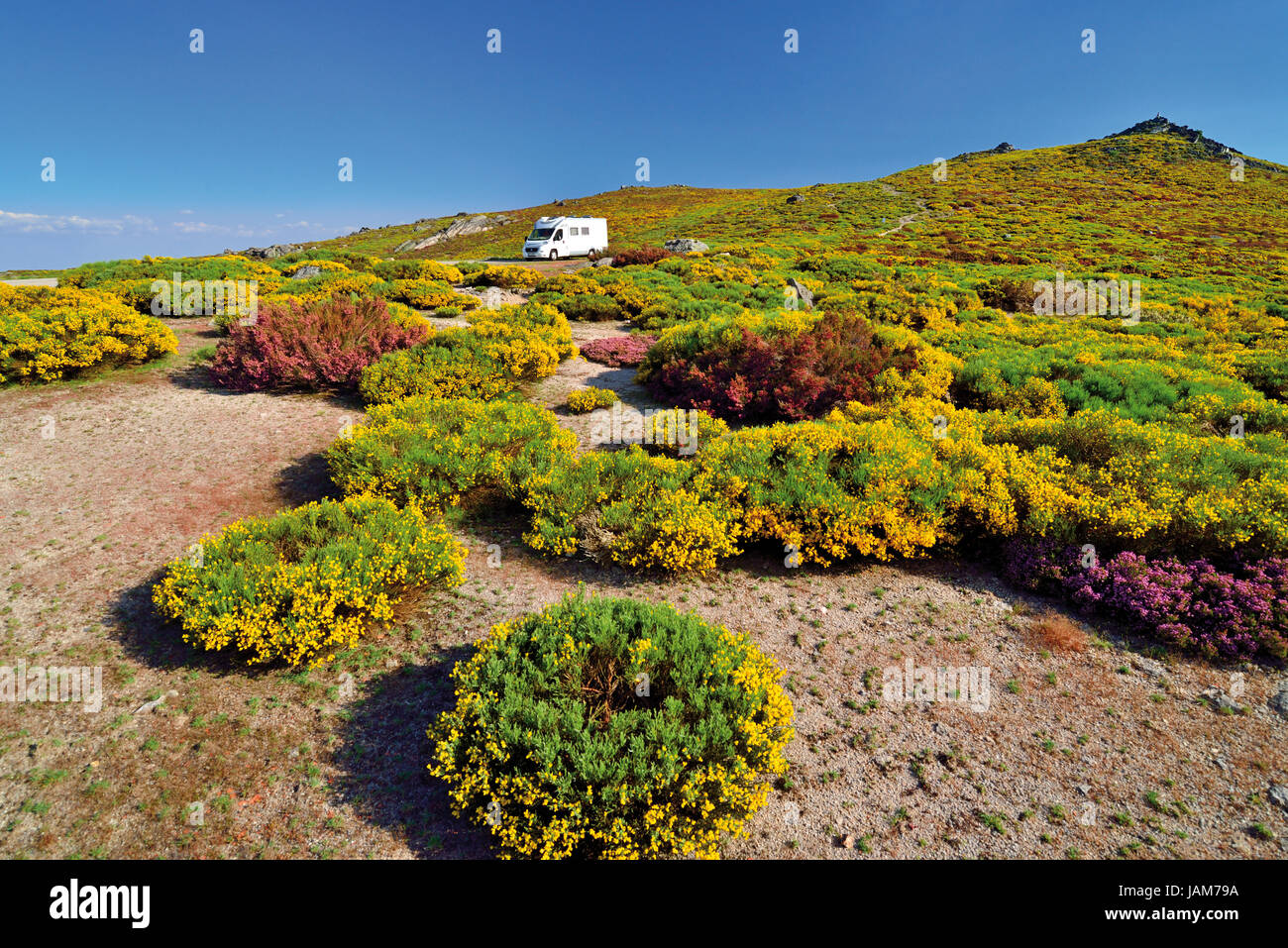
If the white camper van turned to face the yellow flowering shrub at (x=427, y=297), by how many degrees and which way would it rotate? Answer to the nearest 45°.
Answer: approximately 45° to its left

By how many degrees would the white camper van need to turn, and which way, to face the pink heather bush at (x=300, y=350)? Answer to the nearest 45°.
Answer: approximately 45° to its left

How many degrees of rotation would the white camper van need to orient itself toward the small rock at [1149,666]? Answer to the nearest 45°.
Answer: approximately 45° to its left

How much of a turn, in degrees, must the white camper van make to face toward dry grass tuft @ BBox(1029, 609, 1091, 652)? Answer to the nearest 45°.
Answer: approximately 45° to its left

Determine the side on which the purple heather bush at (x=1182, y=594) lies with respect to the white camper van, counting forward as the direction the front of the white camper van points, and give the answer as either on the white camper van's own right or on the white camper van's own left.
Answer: on the white camper van's own left

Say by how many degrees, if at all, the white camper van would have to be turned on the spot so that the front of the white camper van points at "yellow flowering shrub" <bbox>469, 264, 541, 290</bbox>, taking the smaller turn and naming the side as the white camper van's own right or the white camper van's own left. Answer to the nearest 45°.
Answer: approximately 45° to the white camper van's own left

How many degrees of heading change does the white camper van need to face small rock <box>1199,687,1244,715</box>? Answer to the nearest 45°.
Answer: approximately 45° to its left

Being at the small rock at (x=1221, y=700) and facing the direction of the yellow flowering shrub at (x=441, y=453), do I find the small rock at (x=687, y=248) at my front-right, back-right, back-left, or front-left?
front-right

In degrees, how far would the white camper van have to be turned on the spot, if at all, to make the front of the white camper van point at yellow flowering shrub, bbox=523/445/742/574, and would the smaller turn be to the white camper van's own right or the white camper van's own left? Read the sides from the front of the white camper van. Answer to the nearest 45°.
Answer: approximately 45° to the white camper van's own left

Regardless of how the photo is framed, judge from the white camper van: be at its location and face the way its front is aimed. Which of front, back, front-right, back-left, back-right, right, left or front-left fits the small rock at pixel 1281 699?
front-left

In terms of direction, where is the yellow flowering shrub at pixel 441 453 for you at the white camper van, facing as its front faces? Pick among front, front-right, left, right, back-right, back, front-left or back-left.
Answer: front-left

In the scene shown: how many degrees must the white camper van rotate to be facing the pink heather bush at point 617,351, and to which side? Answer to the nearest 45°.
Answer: approximately 45° to its left
